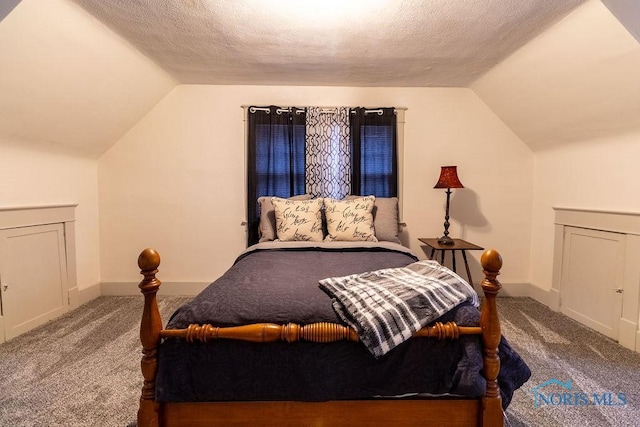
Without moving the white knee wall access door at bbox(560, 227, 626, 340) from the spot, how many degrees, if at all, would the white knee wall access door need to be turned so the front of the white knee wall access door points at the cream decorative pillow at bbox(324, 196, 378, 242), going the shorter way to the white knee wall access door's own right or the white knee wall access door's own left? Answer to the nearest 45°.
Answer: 0° — it already faces it

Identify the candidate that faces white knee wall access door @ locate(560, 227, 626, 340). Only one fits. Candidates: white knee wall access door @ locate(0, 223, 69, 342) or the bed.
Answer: white knee wall access door @ locate(0, 223, 69, 342)

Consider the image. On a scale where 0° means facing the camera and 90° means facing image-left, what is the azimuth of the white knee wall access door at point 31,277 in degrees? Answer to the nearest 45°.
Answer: approximately 315°

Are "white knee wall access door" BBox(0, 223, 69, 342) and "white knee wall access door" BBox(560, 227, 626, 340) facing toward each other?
yes

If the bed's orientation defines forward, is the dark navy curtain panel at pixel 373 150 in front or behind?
behind

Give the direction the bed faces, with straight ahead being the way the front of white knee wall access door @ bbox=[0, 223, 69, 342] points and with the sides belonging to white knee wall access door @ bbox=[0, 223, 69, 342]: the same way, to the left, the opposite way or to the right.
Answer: to the right

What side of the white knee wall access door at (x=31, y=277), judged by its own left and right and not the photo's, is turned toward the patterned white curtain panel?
front

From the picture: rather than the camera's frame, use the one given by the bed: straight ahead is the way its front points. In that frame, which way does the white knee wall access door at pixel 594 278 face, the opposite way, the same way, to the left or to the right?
to the right

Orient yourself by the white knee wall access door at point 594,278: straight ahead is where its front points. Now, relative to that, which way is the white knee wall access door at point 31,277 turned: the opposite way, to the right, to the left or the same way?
the opposite way

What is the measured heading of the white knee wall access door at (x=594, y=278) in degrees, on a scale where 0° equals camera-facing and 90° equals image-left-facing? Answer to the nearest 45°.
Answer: approximately 45°

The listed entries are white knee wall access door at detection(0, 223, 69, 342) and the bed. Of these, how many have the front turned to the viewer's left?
0

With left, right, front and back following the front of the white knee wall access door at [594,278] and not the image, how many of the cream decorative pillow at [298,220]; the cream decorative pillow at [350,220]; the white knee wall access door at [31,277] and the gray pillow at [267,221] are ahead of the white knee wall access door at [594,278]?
4

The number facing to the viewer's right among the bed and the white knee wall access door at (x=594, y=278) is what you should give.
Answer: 0

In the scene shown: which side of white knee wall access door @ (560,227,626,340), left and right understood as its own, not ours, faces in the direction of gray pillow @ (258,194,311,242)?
front

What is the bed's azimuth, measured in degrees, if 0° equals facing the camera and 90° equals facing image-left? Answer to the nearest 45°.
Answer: approximately 0°

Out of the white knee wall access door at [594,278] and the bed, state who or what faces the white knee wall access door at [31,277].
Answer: the white knee wall access door at [594,278]
